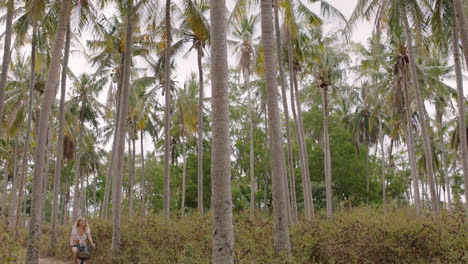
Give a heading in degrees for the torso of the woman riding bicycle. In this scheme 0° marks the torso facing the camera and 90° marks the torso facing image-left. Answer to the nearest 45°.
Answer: approximately 0°

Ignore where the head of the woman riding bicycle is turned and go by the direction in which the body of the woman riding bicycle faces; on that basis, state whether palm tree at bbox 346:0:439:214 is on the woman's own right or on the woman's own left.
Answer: on the woman's own left
